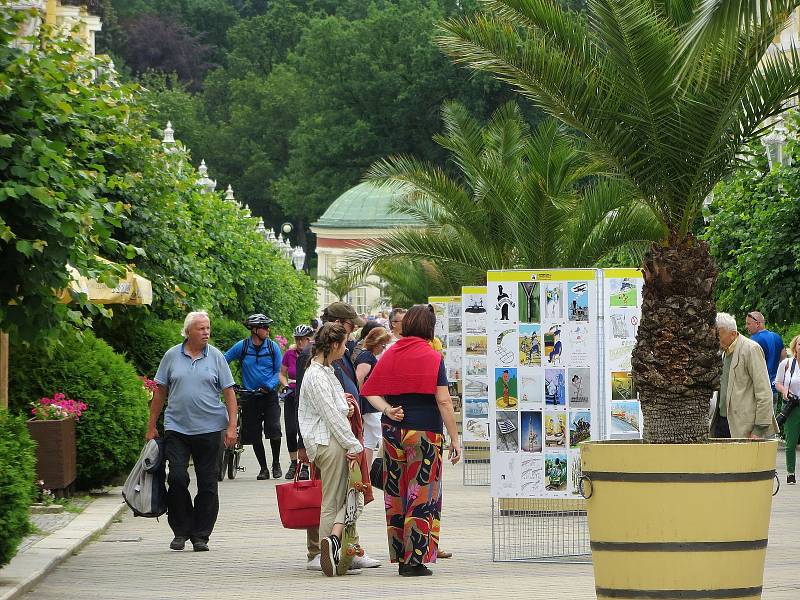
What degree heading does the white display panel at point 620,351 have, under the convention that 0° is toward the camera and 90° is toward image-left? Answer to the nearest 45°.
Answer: approximately 0°

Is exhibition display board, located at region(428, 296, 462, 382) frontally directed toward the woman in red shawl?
yes

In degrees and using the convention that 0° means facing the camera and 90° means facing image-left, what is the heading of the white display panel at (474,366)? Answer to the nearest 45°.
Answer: approximately 0°

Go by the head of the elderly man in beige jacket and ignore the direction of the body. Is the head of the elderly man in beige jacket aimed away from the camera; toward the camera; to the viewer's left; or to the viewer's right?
to the viewer's left

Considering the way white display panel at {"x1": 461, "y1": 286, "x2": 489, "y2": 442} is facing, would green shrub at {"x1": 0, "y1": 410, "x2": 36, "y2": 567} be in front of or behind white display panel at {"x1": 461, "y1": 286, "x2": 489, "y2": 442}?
in front

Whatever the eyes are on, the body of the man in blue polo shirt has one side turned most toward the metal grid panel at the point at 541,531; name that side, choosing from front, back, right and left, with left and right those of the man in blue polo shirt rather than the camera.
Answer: left
